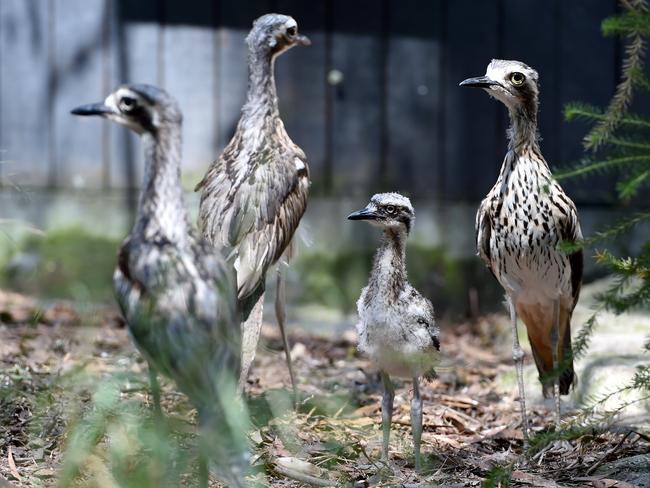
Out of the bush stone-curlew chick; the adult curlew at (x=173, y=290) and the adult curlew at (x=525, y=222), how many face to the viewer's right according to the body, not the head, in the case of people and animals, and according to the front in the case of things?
0

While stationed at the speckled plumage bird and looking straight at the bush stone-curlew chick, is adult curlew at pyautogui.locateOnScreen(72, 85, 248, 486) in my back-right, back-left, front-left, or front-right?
front-right

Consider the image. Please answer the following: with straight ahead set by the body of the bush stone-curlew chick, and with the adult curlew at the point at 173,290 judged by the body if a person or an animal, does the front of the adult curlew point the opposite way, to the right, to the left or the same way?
to the right

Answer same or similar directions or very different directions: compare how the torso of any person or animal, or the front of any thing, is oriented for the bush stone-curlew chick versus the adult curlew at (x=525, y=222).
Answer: same or similar directions

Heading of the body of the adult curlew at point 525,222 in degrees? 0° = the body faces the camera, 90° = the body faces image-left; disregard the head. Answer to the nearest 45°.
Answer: approximately 45°

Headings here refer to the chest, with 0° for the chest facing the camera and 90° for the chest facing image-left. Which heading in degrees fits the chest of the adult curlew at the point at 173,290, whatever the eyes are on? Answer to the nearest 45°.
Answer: approximately 135°

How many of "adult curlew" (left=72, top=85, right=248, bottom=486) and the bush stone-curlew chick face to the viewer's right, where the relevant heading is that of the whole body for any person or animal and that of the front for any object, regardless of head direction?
0

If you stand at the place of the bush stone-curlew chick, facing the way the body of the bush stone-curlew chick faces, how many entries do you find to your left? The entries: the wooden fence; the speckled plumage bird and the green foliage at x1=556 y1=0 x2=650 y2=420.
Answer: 1

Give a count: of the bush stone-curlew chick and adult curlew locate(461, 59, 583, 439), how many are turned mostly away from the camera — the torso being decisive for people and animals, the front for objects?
0

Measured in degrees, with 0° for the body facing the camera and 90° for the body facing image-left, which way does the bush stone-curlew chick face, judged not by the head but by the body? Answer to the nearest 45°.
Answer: approximately 45°
